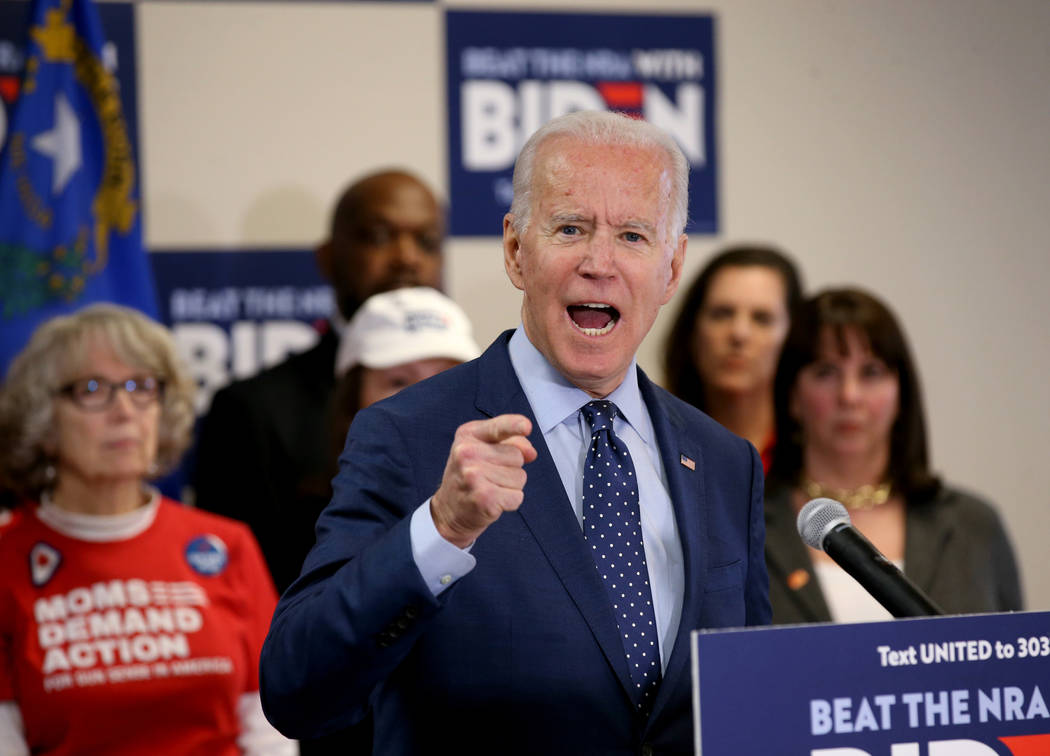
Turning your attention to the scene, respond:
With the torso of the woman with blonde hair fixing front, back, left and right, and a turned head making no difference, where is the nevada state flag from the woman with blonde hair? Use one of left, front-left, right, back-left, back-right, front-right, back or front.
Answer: back-left

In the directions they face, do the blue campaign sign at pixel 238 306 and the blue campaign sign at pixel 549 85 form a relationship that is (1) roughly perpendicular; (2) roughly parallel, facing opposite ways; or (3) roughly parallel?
roughly parallel

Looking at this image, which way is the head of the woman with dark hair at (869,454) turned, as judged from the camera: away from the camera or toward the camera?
toward the camera

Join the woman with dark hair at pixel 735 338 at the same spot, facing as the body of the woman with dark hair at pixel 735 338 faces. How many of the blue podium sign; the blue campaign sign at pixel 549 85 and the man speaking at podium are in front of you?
2

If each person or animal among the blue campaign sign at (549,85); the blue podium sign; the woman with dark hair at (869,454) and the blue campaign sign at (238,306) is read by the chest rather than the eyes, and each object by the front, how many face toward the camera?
4

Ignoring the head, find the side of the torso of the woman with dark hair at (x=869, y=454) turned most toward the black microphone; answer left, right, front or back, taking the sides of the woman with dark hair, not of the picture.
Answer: front

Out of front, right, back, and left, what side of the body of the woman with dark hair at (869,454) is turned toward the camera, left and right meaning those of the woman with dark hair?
front

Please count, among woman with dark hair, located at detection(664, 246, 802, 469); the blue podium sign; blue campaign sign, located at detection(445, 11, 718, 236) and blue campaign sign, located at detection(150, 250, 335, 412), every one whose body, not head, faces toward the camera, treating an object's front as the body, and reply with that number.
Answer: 4

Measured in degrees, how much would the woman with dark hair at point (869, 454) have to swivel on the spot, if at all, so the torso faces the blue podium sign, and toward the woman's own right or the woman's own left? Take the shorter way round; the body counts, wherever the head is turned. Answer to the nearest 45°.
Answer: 0° — they already face it

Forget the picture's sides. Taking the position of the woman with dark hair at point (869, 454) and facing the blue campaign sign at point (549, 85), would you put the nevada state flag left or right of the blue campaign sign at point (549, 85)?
left

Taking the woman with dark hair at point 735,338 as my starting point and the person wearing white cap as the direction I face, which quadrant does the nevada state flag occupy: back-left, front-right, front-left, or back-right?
front-right

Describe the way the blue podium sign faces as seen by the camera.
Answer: facing the viewer

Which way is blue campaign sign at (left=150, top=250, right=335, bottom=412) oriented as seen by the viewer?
toward the camera

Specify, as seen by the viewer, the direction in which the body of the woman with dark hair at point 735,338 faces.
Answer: toward the camera

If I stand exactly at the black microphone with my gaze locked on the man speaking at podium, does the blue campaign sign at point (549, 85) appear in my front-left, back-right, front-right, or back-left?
front-right

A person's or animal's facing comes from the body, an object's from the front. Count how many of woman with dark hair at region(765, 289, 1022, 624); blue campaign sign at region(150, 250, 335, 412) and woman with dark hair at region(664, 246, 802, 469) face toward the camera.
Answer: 3

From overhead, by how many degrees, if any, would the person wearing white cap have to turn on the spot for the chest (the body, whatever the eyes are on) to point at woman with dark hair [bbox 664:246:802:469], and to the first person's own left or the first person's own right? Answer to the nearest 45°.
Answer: approximately 90° to the first person's own left

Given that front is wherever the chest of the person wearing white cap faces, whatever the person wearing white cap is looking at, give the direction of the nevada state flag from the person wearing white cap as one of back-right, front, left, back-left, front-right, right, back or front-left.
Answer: back

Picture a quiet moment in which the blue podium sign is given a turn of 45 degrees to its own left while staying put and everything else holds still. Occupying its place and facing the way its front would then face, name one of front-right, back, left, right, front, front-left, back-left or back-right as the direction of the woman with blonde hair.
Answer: back

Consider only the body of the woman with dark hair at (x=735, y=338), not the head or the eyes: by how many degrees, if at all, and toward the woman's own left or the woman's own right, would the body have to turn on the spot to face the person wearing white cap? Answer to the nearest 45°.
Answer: approximately 45° to the woman's own right
